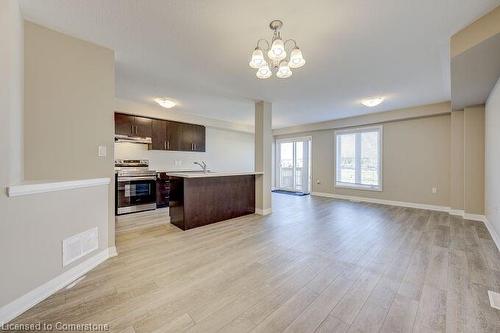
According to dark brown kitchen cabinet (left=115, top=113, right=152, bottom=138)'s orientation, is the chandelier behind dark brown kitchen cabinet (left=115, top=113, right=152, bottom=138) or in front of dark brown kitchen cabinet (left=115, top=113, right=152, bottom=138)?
in front

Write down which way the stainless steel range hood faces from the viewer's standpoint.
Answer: facing the viewer and to the right of the viewer

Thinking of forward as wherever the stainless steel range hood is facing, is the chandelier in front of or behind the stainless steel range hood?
in front

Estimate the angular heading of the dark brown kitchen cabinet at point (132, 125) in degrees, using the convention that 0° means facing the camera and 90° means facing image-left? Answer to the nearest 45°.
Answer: approximately 315°
